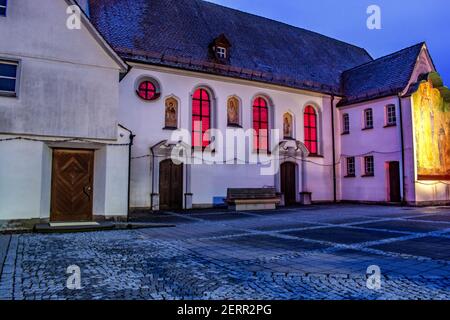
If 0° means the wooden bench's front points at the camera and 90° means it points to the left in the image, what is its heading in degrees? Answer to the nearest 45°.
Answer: approximately 0°
